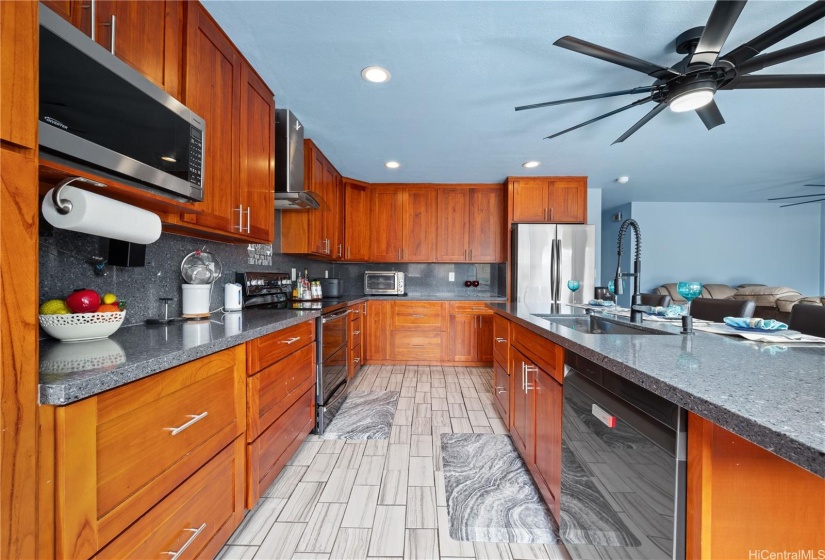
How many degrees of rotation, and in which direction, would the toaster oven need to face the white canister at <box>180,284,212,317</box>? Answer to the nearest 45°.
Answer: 0° — it already faces it

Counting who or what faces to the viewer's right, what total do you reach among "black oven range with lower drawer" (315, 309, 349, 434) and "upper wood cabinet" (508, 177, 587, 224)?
1

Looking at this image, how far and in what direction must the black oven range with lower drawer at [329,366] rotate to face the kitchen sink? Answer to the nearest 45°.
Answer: approximately 45° to its right

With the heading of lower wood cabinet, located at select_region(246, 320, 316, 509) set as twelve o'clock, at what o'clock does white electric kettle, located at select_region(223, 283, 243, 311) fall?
The white electric kettle is roughly at 8 o'clock from the lower wood cabinet.

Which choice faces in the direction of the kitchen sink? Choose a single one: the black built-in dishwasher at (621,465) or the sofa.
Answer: the sofa

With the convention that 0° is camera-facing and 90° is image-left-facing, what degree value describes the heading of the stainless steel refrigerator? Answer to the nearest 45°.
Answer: approximately 0°

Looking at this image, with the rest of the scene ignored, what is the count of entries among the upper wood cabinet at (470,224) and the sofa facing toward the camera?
2

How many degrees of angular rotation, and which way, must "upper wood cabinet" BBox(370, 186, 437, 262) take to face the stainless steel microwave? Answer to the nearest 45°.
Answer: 0° — it already faces it

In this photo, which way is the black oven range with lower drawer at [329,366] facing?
to the viewer's right

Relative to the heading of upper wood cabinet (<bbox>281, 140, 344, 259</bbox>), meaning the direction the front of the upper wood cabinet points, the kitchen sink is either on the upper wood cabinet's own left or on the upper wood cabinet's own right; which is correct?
on the upper wood cabinet's own right
